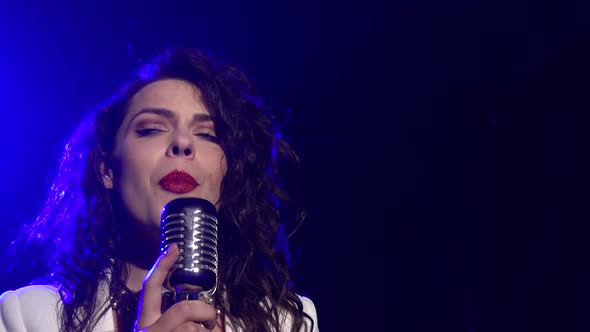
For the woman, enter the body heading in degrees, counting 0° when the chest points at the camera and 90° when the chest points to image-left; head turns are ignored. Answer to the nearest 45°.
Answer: approximately 0°
